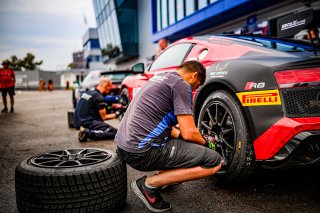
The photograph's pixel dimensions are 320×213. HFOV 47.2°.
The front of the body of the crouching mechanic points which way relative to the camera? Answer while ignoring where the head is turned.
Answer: to the viewer's right

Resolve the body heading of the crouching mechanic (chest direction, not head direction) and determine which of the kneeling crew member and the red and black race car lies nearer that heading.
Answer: the red and black race car

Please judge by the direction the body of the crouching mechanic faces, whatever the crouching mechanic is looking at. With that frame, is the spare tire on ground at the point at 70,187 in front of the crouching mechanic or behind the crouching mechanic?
behind

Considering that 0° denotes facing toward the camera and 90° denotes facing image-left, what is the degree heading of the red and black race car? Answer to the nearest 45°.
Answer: approximately 135°

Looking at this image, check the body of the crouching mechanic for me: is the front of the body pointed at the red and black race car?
yes

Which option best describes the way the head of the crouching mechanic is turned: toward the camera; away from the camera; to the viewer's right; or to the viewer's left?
to the viewer's right

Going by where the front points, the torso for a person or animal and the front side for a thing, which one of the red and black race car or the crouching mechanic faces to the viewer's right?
the crouching mechanic

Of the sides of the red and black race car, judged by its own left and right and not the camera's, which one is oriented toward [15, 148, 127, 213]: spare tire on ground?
left

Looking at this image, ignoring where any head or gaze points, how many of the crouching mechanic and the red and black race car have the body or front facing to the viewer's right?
1

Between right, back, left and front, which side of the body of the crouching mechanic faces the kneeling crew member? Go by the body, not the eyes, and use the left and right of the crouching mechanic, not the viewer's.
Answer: left
